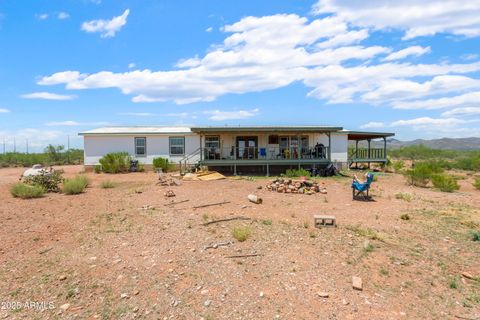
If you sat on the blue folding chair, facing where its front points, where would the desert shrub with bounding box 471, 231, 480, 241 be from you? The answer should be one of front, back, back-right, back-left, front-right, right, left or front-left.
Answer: back-left

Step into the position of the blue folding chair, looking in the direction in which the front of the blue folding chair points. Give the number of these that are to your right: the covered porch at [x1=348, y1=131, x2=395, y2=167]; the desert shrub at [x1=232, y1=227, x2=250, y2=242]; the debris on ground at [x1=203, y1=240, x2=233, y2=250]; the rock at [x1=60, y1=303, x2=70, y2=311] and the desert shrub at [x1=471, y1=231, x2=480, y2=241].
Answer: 1

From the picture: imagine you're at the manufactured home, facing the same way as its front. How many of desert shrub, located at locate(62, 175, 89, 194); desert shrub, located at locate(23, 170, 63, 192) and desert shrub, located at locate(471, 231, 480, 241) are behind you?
0

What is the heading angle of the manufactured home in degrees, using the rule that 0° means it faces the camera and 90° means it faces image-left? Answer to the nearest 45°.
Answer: approximately 0°

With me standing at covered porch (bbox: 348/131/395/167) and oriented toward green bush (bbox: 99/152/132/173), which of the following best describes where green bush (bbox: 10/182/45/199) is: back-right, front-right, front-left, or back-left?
front-left

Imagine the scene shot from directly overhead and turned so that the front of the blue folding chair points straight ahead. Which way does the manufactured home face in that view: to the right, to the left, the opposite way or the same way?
to the left

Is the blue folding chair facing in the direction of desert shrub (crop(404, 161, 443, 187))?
no

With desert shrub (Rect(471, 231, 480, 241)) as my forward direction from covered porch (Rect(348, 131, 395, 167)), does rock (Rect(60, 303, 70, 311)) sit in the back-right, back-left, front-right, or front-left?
front-right

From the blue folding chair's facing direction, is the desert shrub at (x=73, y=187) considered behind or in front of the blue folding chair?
in front

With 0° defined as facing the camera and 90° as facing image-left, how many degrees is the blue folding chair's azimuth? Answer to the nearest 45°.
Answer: approximately 90°

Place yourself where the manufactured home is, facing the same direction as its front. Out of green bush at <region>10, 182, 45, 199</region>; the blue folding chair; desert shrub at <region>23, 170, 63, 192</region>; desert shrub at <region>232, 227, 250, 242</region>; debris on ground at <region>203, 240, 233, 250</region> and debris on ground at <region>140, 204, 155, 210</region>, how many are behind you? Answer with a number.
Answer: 0

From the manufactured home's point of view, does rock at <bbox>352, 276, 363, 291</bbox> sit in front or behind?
in front

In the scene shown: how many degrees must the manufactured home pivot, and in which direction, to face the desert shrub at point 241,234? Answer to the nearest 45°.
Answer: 0° — it already faces it

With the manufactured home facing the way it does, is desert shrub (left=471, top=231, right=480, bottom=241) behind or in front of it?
in front

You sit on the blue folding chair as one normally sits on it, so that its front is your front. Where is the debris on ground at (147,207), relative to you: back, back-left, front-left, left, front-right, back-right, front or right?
front-left
